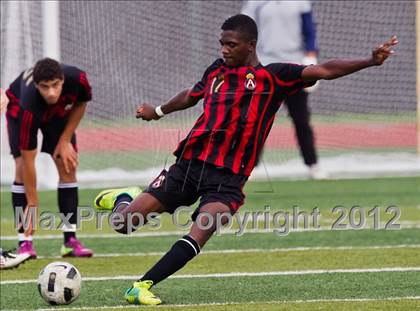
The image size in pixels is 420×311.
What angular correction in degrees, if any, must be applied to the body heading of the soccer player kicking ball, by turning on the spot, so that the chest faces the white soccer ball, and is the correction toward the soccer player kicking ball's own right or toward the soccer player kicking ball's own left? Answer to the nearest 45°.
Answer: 0° — they already face it

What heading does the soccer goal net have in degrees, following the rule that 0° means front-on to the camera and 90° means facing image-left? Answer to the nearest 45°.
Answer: approximately 0°

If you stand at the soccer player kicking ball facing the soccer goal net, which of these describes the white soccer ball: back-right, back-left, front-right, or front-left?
back-left

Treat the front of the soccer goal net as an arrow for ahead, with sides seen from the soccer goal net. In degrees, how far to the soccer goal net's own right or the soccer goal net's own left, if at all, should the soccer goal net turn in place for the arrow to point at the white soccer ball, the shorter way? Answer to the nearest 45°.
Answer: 0° — it already faces it

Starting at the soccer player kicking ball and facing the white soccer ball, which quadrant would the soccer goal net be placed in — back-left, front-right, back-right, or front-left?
back-right

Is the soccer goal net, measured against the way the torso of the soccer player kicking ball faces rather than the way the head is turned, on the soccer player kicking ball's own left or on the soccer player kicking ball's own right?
on the soccer player kicking ball's own right

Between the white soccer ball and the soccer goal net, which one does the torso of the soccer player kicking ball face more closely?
the white soccer ball

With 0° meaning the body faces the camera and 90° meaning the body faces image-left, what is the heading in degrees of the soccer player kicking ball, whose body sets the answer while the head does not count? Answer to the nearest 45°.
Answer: approximately 45°

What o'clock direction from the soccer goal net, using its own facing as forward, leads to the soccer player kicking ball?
The soccer player kicking ball is roughly at 12 o'clock from the soccer goal net.
